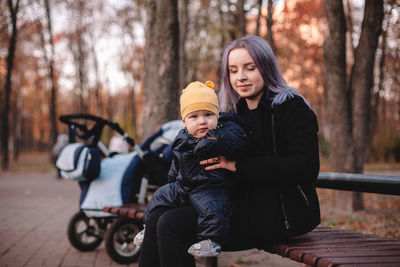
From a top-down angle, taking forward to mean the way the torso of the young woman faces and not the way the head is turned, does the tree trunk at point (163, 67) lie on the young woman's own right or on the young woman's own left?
on the young woman's own right

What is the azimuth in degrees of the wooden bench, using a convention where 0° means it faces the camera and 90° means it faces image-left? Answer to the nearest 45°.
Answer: approximately 45°

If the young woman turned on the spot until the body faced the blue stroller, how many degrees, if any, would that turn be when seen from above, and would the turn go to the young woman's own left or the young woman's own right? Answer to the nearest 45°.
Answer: approximately 90° to the young woman's own right

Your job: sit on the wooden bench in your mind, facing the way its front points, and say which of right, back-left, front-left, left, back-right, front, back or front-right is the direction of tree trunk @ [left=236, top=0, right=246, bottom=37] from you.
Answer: back-right

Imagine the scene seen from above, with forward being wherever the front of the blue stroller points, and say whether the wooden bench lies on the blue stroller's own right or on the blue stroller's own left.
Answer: on the blue stroller's own right

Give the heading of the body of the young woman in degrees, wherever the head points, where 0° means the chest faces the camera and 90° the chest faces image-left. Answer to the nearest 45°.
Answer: approximately 45°

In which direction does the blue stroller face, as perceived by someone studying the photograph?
facing away from the viewer and to the right of the viewer

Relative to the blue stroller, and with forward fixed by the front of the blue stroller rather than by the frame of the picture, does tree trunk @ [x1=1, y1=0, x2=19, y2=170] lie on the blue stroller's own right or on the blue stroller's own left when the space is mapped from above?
on the blue stroller's own left

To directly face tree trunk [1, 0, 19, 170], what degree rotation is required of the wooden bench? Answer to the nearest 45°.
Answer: approximately 90° to its right
